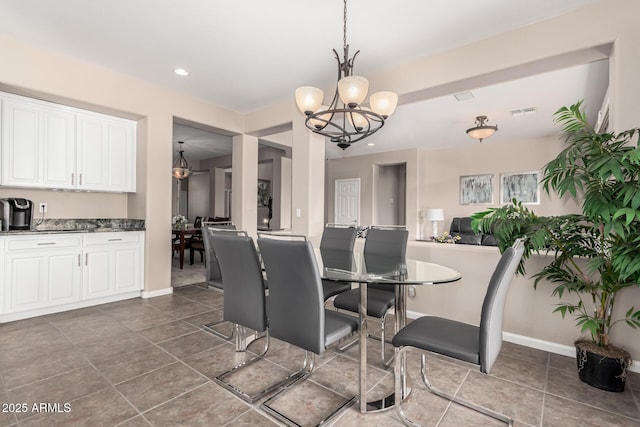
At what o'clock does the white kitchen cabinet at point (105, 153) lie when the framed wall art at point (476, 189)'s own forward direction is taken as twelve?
The white kitchen cabinet is roughly at 1 o'clock from the framed wall art.

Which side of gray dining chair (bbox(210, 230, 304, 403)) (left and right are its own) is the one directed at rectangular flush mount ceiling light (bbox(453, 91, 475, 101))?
front

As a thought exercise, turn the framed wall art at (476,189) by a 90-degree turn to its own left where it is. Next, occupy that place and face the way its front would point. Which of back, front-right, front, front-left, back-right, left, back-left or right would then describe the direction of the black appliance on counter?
back-right

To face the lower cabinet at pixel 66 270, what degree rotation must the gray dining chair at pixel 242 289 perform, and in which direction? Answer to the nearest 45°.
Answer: approximately 90° to its left

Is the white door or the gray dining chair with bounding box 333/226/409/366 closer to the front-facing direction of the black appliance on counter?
the gray dining chair

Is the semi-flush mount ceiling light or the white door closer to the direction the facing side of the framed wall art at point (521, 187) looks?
the semi-flush mount ceiling light

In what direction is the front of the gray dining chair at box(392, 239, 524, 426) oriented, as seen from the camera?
facing away from the viewer and to the left of the viewer

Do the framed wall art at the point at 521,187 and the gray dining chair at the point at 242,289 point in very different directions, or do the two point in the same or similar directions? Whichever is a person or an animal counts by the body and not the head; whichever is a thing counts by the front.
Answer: very different directions

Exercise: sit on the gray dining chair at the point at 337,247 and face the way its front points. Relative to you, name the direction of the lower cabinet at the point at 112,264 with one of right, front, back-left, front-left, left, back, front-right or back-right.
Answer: front-right

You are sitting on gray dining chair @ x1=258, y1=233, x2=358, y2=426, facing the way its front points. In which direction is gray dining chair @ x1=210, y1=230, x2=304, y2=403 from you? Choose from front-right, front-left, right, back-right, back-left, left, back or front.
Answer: left

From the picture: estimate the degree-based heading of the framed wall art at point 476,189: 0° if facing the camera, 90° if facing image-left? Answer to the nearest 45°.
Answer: approximately 0°

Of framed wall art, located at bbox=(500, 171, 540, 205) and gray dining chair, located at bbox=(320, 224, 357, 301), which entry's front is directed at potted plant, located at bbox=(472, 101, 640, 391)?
the framed wall art

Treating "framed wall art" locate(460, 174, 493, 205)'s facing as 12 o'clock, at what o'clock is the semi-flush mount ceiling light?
The semi-flush mount ceiling light is roughly at 12 o'clock from the framed wall art.

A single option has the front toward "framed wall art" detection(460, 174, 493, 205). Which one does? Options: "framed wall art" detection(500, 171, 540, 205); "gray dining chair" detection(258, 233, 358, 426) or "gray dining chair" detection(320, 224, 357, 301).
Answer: "gray dining chair" detection(258, 233, 358, 426)

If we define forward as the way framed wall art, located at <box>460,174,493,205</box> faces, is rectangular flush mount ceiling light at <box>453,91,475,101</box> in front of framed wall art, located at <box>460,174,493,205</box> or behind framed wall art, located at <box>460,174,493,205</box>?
in front

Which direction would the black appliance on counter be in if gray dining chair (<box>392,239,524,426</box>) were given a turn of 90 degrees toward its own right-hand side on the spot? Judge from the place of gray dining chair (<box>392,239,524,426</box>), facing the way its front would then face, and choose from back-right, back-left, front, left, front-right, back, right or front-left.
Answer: back-left
